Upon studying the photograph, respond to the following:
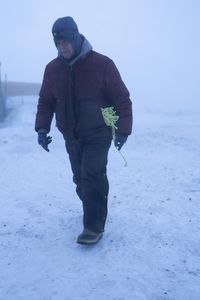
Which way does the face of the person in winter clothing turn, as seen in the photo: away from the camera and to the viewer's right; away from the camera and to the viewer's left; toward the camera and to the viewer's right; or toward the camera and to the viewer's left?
toward the camera and to the viewer's left

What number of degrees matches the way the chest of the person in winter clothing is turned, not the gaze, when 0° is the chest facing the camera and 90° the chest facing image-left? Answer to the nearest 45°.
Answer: approximately 45°
